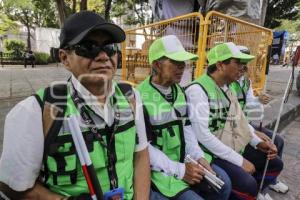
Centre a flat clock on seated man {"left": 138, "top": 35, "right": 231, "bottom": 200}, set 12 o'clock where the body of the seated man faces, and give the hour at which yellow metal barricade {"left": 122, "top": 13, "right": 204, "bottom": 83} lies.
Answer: The yellow metal barricade is roughly at 7 o'clock from the seated man.

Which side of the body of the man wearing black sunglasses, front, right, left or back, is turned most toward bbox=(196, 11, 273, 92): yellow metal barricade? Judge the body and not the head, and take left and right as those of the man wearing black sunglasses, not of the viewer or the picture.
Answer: left

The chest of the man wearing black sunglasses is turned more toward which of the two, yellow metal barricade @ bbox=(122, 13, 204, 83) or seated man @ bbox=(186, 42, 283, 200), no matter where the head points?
the seated man

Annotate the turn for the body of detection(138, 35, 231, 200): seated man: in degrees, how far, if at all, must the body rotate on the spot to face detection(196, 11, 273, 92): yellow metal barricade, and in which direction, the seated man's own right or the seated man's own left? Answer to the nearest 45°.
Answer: approximately 135° to the seated man's own left

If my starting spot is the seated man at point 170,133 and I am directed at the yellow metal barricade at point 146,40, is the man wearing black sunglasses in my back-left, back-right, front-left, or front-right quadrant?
back-left

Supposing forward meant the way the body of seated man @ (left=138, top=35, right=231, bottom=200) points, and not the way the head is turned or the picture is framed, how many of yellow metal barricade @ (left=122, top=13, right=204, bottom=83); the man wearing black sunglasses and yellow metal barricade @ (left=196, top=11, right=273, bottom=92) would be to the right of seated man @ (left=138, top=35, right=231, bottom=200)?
1

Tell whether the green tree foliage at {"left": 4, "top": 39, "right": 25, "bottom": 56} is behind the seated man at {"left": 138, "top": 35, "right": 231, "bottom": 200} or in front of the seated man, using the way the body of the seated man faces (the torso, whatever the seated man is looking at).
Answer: behind

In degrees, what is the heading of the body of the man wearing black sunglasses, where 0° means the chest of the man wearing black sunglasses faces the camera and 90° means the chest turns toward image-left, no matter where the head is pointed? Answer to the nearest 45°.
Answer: approximately 315°

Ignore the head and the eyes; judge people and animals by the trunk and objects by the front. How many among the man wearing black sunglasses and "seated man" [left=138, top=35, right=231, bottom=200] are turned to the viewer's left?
0

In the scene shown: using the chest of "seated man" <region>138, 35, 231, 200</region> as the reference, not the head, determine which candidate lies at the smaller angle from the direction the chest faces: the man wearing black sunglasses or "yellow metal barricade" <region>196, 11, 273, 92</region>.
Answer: the man wearing black sunglasses

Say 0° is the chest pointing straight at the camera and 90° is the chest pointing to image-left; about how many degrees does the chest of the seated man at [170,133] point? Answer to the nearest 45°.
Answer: approximately 315°

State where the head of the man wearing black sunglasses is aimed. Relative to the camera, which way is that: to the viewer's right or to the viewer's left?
to the viewer's right
